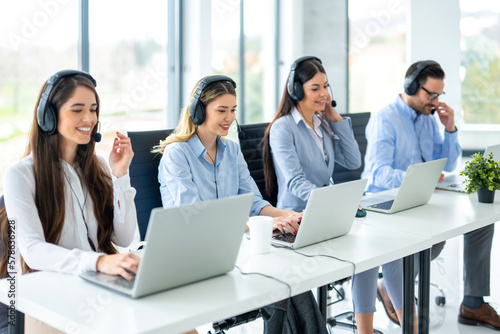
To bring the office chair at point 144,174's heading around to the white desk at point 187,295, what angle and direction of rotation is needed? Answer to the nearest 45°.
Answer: approximately 45° to its right

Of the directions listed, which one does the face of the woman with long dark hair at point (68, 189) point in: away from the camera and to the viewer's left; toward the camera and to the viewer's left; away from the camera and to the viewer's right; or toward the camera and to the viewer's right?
toward the camera and to the viewer's right

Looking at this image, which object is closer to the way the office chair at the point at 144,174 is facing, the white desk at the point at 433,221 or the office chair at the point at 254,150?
the white desk

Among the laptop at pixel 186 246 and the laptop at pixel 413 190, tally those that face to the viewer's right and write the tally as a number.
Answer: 0

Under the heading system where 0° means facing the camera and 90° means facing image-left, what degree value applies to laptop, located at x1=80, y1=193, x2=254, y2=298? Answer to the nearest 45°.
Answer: approximately 135°

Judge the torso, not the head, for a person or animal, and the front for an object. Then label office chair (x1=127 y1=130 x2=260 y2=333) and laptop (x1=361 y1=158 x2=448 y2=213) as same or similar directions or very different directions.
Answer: very different directions

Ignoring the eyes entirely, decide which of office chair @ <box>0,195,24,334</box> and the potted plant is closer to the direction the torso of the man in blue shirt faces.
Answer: the potted plant

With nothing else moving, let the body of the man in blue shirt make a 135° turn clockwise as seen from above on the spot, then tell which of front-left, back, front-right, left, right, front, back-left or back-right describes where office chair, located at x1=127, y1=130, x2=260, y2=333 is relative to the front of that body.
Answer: front-left

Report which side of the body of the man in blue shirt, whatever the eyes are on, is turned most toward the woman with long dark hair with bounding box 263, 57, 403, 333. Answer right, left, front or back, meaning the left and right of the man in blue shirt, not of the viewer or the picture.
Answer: right
